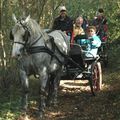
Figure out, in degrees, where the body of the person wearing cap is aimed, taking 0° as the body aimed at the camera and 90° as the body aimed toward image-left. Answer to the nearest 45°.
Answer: approximately 0°

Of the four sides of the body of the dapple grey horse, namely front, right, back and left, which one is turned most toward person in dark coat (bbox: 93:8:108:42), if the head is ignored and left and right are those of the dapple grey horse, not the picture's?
back

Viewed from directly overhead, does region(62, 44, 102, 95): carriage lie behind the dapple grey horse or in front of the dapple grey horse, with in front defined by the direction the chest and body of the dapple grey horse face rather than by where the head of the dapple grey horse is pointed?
behind
